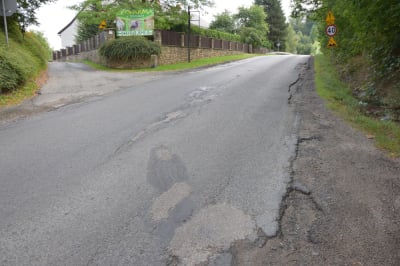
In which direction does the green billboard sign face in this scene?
toward the camera

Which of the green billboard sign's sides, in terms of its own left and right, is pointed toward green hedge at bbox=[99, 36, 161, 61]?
front

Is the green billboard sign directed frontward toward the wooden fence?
no

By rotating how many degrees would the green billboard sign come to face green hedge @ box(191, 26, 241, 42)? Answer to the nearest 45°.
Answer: approximately 135° to its left

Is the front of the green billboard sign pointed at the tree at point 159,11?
no

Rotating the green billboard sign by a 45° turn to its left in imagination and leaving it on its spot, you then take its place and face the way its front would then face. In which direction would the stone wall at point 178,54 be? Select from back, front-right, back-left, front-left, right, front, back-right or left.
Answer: left

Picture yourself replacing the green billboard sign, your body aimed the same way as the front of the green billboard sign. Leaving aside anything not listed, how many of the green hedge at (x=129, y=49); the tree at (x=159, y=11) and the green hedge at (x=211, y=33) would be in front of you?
1
